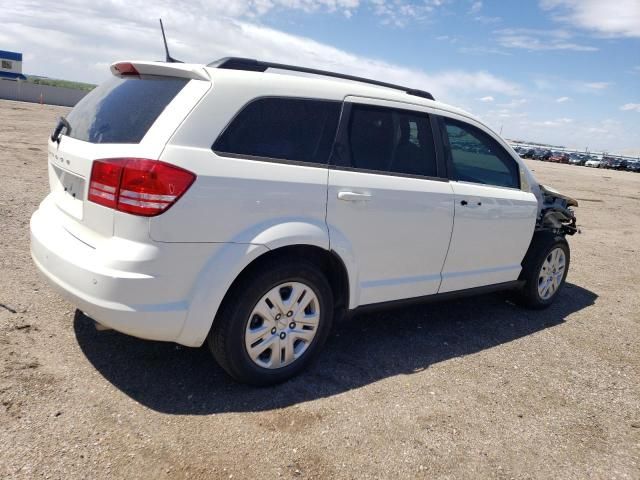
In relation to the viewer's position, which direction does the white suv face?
facing away from the viewer and to the right of the viewer
